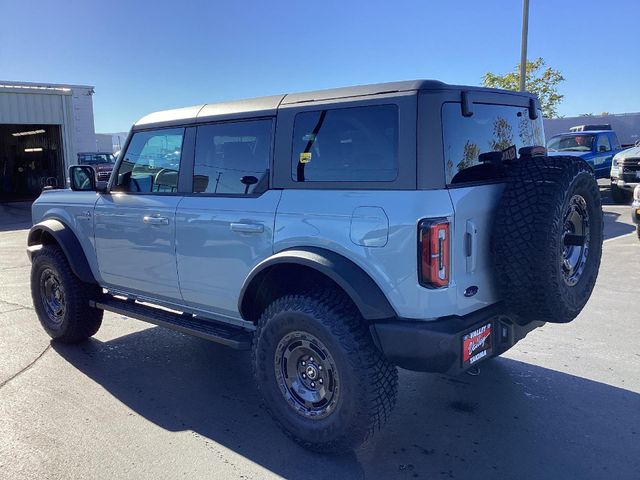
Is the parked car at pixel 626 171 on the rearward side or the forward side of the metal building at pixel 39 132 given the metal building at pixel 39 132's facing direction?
on the forward side

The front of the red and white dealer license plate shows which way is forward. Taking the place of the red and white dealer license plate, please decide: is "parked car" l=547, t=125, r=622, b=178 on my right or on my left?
on my left

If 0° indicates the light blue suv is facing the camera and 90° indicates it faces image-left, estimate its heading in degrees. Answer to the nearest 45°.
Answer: approximately 135°

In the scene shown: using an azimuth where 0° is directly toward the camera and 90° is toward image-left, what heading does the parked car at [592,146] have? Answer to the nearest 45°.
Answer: approximately 45°

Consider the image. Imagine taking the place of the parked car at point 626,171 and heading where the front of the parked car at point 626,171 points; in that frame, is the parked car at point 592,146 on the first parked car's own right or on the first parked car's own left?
on the first parked car's own right

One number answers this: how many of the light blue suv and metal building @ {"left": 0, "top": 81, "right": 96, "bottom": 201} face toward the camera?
1

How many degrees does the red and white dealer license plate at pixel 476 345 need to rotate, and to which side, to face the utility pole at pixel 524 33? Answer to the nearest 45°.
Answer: approximately 135° to its left
